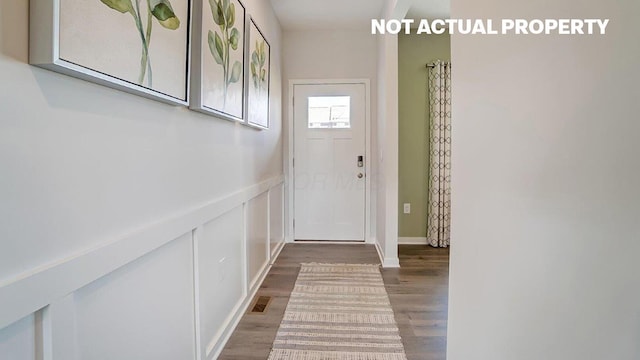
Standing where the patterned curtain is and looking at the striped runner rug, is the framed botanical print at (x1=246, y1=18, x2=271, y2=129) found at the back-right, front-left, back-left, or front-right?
front-right

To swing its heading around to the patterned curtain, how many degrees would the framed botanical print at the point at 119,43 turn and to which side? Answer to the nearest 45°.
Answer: approximately 90° to its left

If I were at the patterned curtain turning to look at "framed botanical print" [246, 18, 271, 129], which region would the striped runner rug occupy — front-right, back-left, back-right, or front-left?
front-left

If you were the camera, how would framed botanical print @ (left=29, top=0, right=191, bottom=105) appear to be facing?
facing the viewer and to the right of the viewer

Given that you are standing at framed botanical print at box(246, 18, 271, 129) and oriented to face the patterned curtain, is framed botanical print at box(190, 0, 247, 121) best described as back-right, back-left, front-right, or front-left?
back-right

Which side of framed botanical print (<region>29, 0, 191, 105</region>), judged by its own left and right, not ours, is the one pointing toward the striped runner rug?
left

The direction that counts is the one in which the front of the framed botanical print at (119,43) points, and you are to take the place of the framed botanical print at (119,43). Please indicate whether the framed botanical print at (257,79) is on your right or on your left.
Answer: on your left
